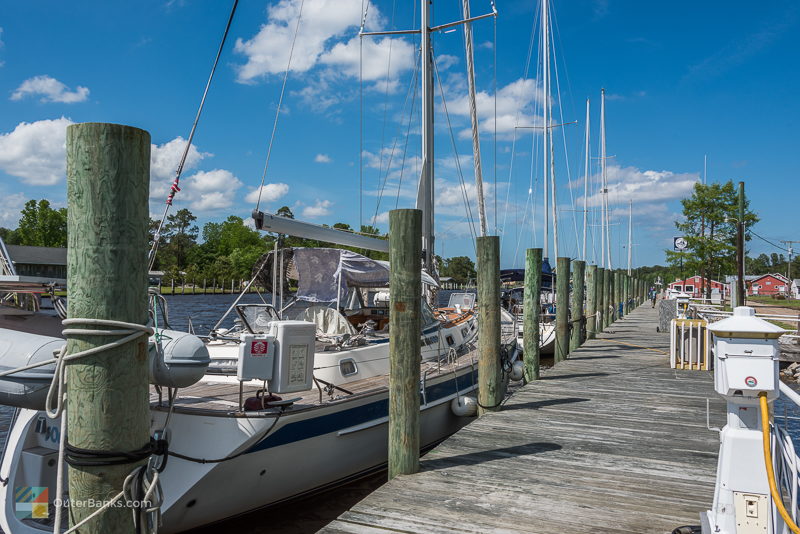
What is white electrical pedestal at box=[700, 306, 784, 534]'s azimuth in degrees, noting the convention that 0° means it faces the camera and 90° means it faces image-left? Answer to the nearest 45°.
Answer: approximately 0°

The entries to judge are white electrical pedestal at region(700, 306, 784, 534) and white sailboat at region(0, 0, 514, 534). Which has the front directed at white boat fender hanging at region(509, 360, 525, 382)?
the white sailboat

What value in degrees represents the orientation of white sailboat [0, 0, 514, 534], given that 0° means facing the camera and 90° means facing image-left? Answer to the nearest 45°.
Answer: approximately 225°

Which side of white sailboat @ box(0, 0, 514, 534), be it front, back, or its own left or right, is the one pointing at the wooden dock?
right

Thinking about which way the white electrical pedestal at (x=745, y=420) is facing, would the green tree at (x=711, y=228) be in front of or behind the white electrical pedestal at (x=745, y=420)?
behind

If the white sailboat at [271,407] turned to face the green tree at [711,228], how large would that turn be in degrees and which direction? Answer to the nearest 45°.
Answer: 0° — it already faces it

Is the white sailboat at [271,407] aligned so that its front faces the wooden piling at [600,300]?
yes

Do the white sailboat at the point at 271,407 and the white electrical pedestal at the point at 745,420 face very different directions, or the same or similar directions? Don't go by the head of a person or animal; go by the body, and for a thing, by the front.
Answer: very different directions

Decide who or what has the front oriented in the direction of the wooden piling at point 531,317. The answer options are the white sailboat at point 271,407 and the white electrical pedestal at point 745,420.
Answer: the white sailboat

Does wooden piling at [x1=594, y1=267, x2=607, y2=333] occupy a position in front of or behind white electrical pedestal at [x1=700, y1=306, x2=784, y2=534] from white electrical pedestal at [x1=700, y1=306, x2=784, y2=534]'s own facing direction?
behind

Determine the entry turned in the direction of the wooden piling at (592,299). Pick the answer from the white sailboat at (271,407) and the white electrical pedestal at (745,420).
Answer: the white sailboat

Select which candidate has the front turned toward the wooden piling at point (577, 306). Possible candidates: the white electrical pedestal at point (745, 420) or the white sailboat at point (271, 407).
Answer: the white sailboat

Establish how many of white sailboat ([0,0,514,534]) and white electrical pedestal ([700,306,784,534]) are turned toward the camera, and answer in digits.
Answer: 1

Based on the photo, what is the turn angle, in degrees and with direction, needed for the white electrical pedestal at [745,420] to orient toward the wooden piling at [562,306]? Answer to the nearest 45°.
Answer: approximately 180°
